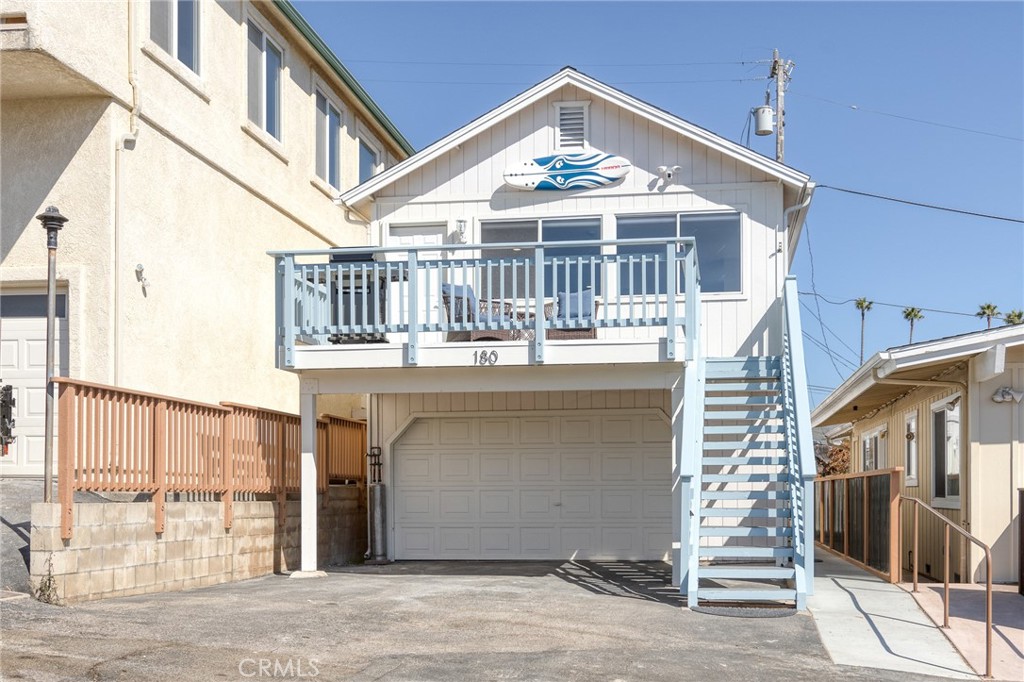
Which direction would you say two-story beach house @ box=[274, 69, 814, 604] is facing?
toward the camera

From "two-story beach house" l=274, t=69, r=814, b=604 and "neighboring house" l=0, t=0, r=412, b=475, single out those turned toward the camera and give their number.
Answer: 2

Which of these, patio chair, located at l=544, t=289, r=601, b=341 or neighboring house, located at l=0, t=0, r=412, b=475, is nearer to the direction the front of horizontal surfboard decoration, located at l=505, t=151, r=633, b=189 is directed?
the patio chair

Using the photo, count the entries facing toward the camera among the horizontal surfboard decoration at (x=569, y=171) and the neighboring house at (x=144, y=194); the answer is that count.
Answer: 2

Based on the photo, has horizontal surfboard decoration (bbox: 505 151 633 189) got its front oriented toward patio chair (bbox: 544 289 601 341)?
yes

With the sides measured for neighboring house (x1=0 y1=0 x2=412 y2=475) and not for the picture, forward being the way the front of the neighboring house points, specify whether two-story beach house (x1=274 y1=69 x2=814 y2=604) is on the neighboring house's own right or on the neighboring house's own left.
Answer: on the neighboring house's own left

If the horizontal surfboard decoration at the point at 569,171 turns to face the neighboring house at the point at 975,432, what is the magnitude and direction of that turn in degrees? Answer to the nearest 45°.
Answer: approximately 45° to its left

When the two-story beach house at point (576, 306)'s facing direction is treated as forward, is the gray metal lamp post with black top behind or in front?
in front

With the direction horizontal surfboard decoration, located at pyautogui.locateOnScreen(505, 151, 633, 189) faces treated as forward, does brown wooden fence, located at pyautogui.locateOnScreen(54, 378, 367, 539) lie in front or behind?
in front
